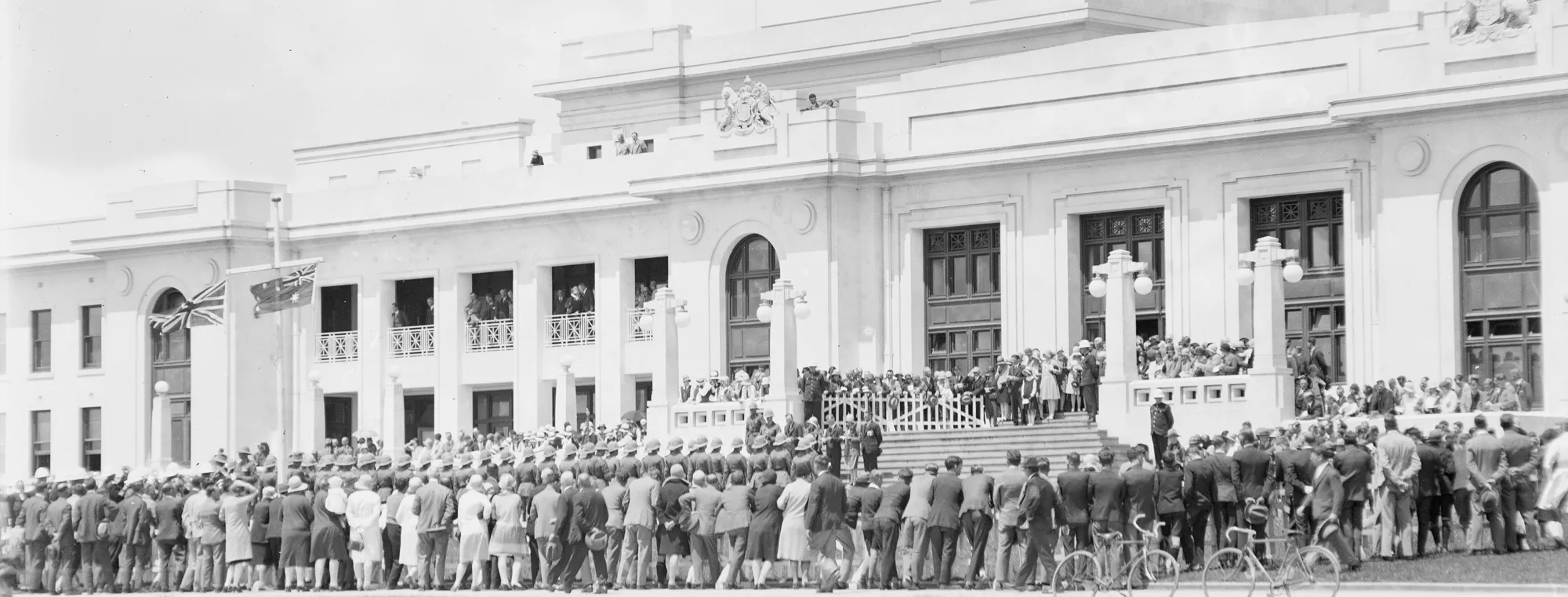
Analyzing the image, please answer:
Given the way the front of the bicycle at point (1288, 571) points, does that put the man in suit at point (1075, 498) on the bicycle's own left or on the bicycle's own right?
on the bicycle's own right

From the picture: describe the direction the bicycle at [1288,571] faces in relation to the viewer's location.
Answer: facing to the left of the viewer

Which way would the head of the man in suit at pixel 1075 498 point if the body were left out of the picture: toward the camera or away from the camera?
away from the camera

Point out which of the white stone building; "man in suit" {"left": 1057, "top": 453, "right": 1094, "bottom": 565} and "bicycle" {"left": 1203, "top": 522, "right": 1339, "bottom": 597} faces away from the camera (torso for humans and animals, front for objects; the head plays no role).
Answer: the man in suit

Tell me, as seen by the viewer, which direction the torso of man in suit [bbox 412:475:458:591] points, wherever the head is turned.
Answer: away from the camera

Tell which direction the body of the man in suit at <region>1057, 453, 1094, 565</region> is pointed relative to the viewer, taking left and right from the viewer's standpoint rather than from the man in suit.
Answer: facing away from the viewer

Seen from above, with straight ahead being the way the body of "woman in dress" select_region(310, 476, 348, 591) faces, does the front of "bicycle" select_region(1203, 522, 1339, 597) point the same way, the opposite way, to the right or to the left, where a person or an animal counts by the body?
to the left

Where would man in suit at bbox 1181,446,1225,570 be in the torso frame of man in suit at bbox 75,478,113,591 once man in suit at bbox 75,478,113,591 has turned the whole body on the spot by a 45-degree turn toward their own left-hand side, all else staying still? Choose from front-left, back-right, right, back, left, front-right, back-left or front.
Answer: back

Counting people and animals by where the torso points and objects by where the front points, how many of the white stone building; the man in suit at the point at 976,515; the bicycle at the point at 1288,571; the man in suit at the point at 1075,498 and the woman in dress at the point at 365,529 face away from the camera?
3

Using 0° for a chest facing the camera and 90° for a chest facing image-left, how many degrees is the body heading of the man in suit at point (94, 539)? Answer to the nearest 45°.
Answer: approximately 180°

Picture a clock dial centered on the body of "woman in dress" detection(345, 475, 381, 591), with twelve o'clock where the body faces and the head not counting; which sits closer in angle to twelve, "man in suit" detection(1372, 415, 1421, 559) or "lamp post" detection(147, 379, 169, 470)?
the lamp post

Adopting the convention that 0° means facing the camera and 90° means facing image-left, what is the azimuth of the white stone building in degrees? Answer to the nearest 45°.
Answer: approximately 45°

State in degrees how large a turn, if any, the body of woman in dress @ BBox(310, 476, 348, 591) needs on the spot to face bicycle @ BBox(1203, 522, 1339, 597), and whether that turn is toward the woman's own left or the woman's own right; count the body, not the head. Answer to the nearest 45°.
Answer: approximately 135° to the woman's own right

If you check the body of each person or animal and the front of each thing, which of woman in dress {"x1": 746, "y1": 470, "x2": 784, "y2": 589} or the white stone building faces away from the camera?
the woman in dress
